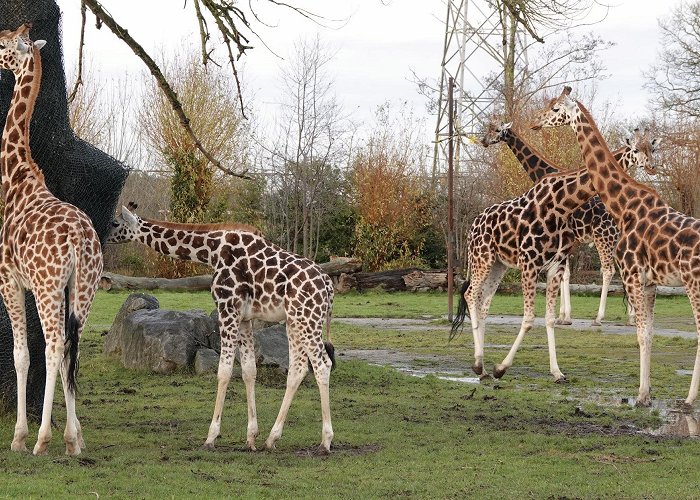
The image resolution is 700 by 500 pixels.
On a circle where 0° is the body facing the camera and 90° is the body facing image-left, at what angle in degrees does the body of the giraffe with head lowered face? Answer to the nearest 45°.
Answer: approximately 90°

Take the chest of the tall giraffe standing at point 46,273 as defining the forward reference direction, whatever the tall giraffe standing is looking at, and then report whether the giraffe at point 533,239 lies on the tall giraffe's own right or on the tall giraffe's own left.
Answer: on the tall giraffe's own right

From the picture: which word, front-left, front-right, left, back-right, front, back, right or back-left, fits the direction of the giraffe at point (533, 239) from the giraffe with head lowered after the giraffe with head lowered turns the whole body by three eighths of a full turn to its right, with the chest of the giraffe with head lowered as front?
front

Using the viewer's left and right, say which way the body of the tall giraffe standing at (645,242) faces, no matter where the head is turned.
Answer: facing to the left of the viewer

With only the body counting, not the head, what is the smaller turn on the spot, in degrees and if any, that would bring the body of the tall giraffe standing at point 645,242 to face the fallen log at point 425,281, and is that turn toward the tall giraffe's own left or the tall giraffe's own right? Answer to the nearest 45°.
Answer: approximately 90° to the tall giraffe's own right

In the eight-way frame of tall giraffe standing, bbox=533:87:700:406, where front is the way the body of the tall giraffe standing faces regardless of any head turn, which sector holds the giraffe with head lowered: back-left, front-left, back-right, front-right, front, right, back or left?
front-left

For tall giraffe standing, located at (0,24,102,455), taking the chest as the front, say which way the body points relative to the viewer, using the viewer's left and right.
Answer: facing away from the viewer and to the left of the viewer

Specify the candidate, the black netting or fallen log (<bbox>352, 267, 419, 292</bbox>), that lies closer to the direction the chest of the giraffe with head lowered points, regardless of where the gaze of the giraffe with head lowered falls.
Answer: the black netting

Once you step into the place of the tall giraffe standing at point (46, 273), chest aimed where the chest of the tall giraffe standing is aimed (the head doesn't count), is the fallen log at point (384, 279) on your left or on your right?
on your right

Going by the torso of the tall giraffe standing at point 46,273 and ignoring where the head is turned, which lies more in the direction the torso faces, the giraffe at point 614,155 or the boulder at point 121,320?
the boulder
